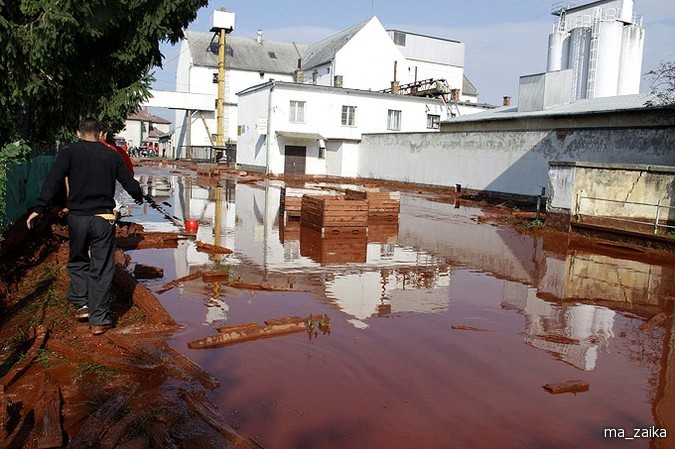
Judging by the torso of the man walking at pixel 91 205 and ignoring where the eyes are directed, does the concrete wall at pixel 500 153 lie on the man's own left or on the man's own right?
on the man's own right

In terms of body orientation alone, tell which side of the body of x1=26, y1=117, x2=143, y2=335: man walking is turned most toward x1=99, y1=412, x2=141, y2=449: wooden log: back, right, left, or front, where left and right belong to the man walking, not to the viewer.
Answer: back

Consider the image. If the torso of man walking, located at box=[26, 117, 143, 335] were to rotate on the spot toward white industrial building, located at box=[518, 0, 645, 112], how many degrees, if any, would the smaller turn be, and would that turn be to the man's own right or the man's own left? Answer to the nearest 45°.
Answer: approximately 45° to the man's own right

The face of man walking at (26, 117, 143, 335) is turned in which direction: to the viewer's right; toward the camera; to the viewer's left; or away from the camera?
away from the camera

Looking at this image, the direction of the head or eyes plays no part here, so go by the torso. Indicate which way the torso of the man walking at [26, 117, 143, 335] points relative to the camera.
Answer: away from the camera

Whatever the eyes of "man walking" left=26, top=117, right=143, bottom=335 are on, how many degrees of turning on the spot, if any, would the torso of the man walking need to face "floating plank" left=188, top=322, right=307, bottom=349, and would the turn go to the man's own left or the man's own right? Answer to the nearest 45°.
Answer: approximately 90° to the man's own right

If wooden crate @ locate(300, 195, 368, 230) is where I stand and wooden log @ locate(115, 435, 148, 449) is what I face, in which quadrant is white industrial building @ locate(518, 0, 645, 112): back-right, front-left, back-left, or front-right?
back-left

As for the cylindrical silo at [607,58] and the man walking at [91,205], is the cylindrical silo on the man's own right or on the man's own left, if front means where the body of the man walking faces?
on the man's own right

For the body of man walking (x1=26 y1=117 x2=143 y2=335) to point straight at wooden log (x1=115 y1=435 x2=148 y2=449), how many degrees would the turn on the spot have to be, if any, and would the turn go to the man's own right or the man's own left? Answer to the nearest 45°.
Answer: approximately 180°

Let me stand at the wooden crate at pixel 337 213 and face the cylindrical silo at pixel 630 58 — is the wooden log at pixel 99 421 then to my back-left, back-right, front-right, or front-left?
back-right

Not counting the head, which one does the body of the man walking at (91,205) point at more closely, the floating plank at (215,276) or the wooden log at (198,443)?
the floating plank

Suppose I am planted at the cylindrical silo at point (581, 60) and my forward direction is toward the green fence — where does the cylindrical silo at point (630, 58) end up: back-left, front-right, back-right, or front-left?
back-left
